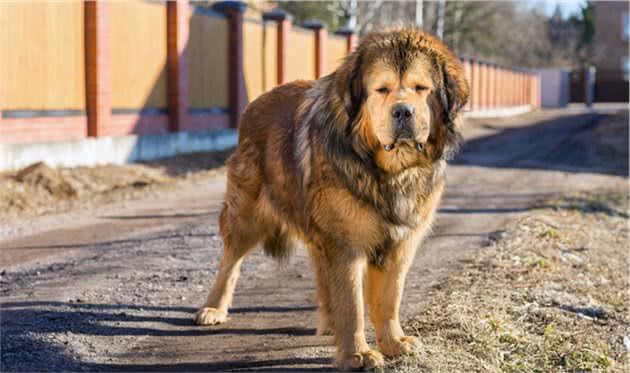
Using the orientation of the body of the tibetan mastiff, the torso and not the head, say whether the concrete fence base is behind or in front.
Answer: behind

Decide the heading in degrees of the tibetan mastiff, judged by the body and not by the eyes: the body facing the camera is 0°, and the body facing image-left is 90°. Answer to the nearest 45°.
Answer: approximately 315°

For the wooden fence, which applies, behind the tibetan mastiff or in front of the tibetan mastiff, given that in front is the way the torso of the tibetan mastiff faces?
behind

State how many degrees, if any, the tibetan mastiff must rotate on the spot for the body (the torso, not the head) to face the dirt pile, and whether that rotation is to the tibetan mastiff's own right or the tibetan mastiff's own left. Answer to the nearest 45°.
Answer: approximately 180°
